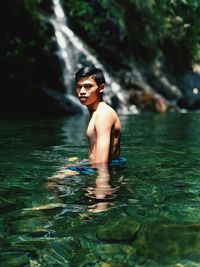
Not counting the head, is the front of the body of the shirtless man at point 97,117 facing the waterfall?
no

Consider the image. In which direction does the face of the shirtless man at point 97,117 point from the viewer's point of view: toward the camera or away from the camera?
toward the camera
